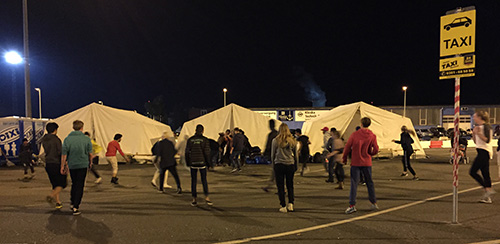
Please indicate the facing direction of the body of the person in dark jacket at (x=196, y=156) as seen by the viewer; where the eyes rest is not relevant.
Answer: away from the camera

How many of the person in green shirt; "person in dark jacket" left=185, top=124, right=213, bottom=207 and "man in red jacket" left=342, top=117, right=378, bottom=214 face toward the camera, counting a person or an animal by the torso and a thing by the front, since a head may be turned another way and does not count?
0

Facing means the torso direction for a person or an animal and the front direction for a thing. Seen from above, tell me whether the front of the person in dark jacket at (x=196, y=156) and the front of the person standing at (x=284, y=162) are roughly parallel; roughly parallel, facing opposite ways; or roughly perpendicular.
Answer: roughly parallel

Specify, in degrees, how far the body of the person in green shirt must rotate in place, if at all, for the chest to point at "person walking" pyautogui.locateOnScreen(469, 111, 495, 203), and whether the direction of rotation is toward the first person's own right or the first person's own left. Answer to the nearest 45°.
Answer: approximately 90° to the first person's own right

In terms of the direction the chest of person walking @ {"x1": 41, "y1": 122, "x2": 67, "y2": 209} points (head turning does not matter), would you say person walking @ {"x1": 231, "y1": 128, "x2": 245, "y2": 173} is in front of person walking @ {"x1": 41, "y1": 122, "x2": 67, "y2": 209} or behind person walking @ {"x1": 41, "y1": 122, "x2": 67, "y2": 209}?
in front

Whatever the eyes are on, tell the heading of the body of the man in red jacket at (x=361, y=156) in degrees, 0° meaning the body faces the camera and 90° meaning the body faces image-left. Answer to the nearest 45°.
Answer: approximately 180°

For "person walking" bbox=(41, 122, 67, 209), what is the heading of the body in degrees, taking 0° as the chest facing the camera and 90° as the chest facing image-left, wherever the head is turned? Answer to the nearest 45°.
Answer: approximately 225°

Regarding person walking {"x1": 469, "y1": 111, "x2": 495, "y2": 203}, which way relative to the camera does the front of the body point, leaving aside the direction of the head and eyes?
to the viewer's left

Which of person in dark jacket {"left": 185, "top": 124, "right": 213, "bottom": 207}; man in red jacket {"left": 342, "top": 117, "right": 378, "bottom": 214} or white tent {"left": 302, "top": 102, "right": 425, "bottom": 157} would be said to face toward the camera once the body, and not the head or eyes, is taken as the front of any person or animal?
the white tent

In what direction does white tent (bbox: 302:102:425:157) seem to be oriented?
toward the camera

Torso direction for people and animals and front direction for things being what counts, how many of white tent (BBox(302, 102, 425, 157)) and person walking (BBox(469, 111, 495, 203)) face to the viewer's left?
1

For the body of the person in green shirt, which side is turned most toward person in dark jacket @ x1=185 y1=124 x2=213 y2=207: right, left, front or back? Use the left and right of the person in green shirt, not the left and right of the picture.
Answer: right

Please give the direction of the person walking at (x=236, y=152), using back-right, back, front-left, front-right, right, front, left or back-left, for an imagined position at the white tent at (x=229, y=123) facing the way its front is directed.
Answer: front

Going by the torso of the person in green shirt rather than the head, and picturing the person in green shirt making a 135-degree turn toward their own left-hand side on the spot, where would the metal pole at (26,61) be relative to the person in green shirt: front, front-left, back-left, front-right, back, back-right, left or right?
back-right

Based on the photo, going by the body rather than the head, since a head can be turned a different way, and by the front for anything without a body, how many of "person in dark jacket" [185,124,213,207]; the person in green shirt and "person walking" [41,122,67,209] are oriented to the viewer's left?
0

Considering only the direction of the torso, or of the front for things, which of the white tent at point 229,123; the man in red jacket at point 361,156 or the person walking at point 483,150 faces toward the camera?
the white tent

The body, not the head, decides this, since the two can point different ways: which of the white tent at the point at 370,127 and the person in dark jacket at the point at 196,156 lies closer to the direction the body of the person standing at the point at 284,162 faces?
the white tent
